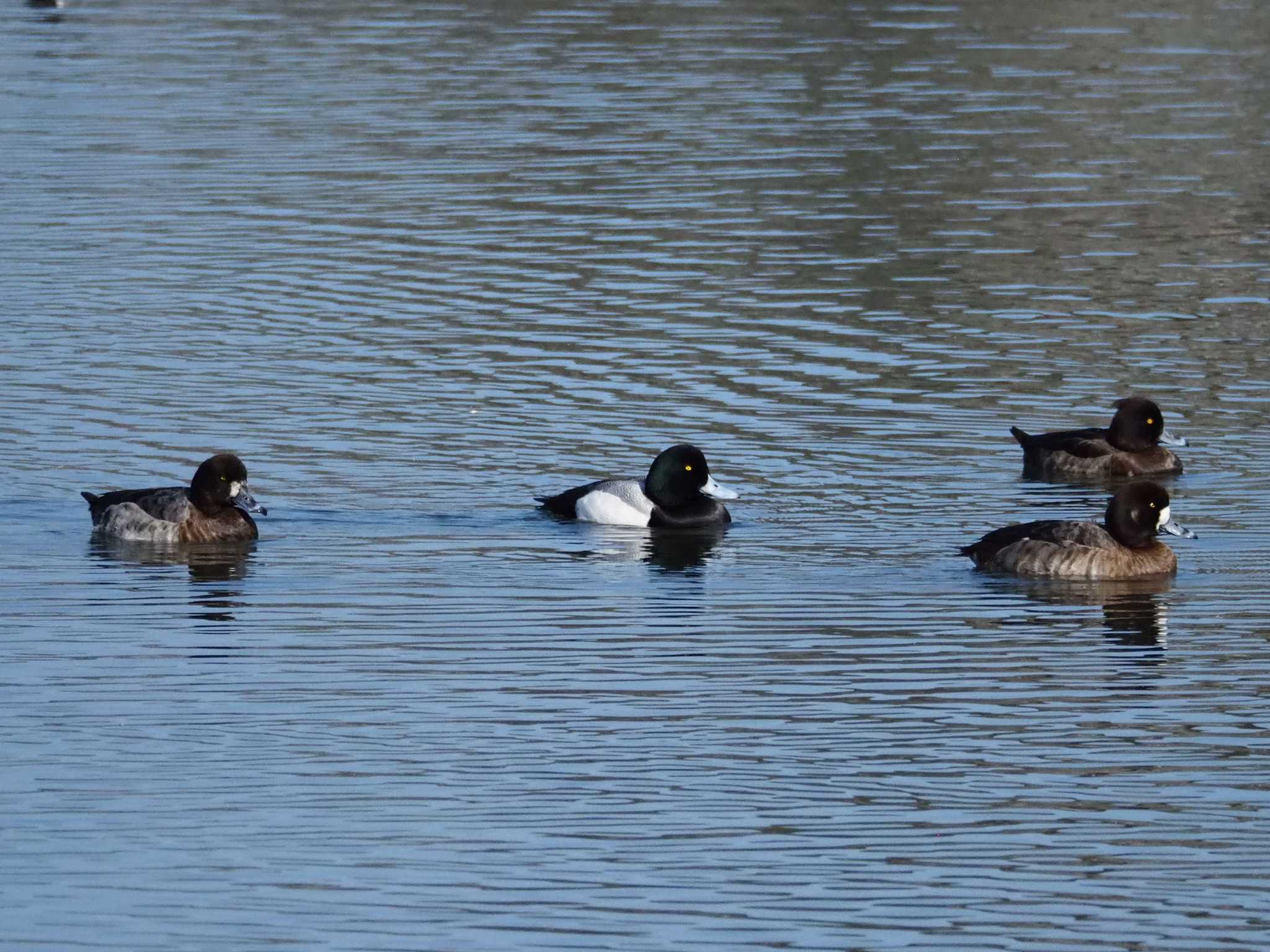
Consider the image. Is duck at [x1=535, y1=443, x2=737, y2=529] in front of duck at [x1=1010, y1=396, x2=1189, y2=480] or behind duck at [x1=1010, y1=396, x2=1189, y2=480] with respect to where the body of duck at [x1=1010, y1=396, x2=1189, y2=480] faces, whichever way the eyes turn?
behind

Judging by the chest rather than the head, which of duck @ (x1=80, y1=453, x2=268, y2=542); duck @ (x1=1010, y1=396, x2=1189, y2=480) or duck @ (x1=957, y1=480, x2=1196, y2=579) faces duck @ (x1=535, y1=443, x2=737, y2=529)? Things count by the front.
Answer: duck @ (x1=80, y1=453, x2=268, y2=542)

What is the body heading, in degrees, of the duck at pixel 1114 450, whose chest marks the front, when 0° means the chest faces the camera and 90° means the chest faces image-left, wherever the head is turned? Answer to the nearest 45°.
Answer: approximately 270°

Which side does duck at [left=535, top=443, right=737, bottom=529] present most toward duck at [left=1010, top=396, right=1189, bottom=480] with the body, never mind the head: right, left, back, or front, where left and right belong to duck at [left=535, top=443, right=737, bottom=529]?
front

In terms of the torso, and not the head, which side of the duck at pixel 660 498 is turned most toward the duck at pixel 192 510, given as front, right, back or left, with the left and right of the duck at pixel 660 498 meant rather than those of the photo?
back

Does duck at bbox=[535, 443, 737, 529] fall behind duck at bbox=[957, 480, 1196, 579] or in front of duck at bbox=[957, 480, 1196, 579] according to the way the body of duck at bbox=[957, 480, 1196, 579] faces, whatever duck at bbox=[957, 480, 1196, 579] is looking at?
behind

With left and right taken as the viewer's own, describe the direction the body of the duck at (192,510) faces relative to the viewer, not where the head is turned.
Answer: facing to the right of the viewer

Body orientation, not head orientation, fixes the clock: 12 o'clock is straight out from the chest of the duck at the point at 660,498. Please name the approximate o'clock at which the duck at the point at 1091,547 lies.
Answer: the duck at the point at 1091,547 is roughly at 1 o'clock from the duck at the point at 660,498.

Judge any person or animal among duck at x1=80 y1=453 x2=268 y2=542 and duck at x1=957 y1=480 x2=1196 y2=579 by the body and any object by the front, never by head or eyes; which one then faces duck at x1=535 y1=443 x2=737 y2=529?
duck at x1=80 y1=453 x2=268 y2=542

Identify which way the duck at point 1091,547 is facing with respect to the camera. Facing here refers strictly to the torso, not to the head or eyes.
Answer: to the viewer's right

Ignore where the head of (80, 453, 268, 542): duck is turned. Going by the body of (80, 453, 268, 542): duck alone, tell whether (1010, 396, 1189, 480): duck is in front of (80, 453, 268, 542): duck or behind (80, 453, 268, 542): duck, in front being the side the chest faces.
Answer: in front

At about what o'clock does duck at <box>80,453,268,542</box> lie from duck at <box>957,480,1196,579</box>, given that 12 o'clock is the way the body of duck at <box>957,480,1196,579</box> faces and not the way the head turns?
duck at <box>80,453,268,542</box> is roughly at 6 o'clock from duck at <box>957,480,1196,579</box>.

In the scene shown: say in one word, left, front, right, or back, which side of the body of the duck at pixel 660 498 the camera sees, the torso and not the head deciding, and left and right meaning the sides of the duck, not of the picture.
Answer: right
